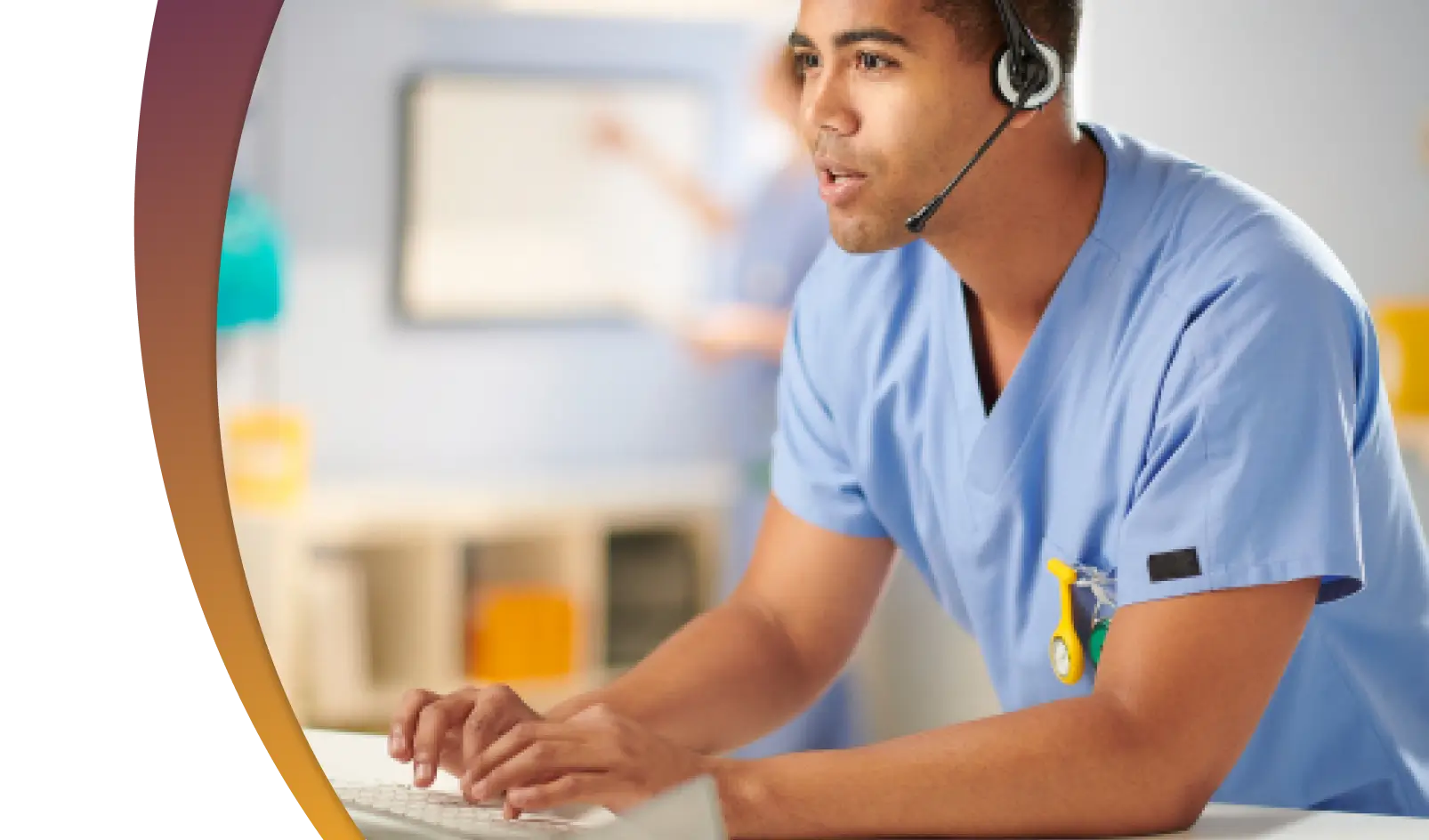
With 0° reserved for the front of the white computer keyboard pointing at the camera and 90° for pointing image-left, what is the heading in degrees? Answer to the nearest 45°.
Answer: approximately 225°

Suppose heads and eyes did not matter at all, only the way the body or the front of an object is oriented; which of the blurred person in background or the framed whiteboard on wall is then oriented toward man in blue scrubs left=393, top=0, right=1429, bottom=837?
the framed whiteboard on wall

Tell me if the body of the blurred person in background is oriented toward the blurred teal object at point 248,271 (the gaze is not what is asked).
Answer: yes

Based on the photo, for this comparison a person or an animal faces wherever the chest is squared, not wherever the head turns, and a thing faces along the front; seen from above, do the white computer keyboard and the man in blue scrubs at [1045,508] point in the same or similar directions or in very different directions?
very different directions

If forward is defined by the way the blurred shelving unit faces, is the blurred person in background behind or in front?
in front

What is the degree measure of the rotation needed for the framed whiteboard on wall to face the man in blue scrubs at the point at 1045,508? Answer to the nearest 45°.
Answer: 0° — it already faces them
